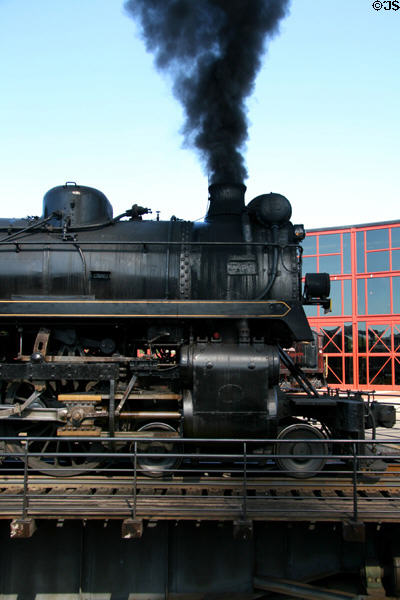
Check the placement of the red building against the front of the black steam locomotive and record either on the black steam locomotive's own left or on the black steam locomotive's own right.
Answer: on the black steam locomotive's own left

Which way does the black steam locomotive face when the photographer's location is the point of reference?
facing to the right of the viewer
